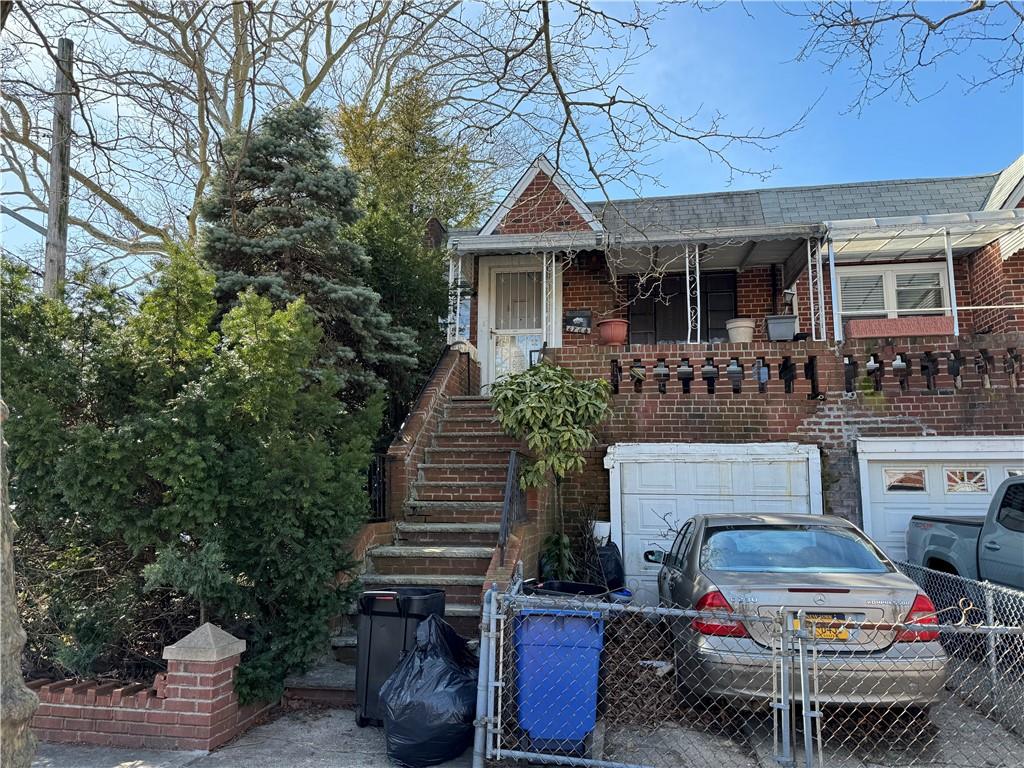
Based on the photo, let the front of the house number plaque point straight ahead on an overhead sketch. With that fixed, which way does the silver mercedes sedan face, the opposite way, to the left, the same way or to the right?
the opposite way

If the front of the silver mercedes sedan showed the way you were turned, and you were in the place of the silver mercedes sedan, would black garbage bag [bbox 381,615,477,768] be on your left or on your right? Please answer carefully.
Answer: on your left

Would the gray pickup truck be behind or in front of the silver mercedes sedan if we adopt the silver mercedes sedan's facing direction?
in front

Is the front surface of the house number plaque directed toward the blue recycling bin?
yes

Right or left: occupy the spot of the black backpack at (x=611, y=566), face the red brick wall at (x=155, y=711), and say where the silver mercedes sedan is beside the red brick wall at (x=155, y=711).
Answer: left

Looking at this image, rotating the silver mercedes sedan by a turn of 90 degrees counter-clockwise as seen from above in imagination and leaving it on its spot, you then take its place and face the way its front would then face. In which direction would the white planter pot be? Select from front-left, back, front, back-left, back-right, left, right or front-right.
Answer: right

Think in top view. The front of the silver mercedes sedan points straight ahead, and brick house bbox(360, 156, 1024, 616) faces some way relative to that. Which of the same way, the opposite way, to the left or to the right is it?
the opposite way

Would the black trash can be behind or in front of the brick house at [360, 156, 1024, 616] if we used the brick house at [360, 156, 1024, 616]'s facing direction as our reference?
in front

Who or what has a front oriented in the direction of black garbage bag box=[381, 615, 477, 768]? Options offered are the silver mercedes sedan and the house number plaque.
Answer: the house number plaque

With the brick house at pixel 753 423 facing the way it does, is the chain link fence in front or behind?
in front

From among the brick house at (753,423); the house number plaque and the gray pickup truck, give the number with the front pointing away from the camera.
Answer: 0

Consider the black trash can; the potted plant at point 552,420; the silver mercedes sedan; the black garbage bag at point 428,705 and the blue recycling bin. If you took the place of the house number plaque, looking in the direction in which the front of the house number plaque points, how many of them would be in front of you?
5

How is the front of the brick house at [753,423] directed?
toward the camera

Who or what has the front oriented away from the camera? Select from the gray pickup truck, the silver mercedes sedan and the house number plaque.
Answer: the silver mercedes sedan

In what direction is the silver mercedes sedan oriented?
away from the camera

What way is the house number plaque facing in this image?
toward the camera

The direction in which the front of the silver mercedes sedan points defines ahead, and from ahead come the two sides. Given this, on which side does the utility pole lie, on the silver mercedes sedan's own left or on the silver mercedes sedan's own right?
on the silver mercedes sedan's own left
